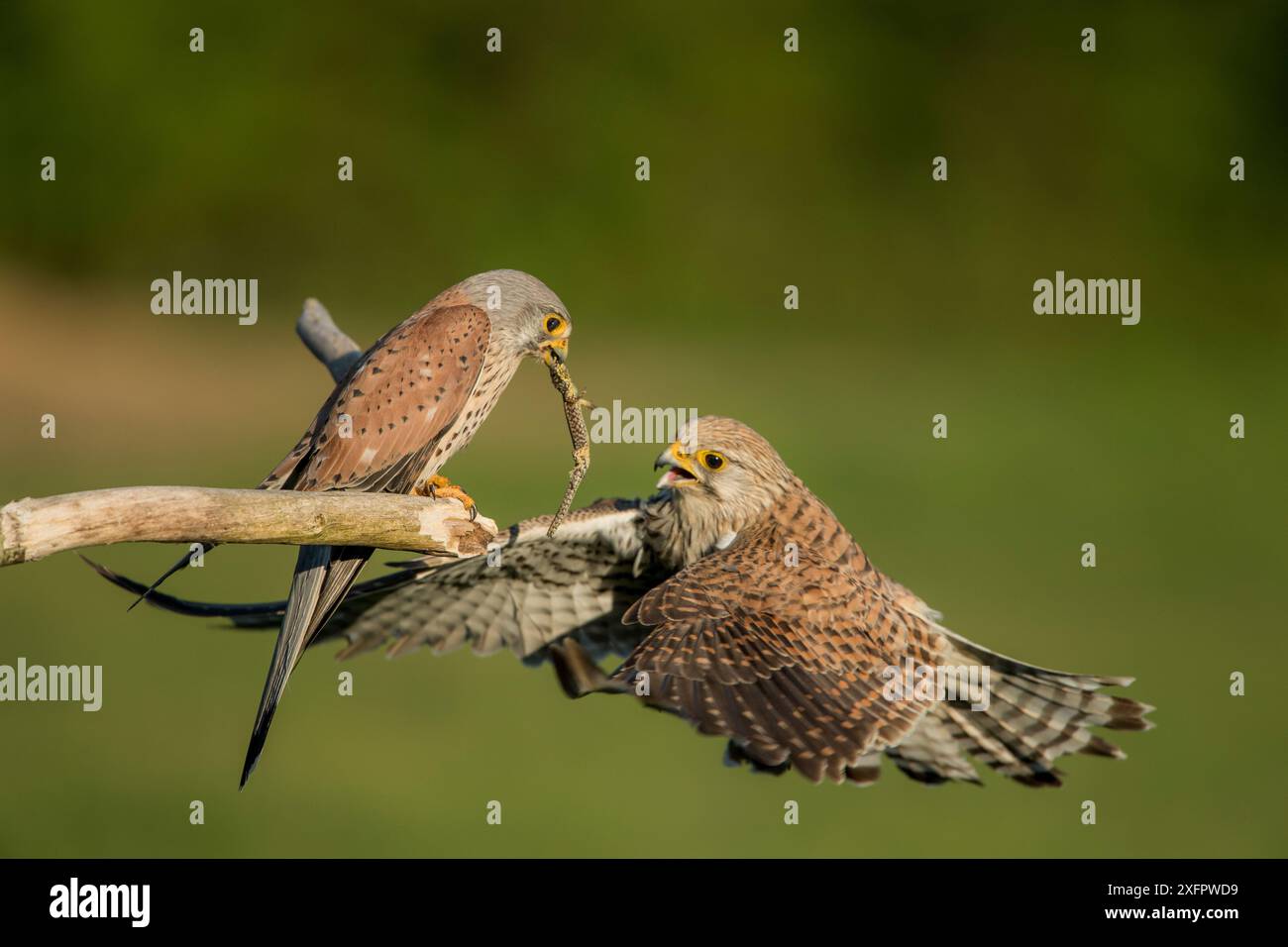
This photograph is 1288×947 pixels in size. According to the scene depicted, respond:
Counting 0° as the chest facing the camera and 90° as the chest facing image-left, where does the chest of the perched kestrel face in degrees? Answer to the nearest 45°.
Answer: approximately 270°

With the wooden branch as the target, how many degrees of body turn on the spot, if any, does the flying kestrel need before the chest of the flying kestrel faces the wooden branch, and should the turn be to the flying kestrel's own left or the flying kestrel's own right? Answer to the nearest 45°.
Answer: approximately 45° to the flying kestrel's own left

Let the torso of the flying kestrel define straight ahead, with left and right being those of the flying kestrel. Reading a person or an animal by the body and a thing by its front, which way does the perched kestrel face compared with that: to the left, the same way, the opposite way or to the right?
the opposite way

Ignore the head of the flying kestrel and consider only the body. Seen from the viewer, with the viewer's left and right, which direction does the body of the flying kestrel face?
facing to the left of the viewer
